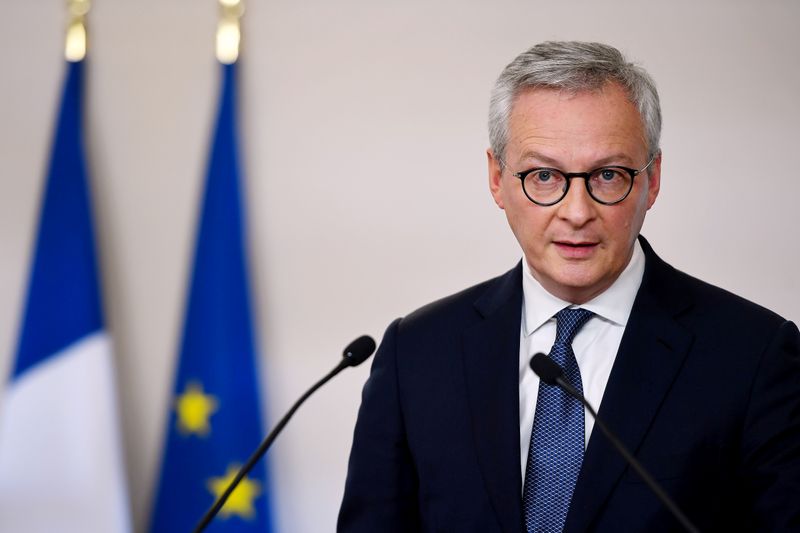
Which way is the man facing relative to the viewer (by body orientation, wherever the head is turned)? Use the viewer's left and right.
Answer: facing the viewer

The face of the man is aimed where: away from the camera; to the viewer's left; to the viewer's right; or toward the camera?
toward the camera

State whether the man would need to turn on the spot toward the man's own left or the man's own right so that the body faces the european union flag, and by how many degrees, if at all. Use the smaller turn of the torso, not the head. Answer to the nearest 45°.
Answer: approximately 135° to the man's own right
